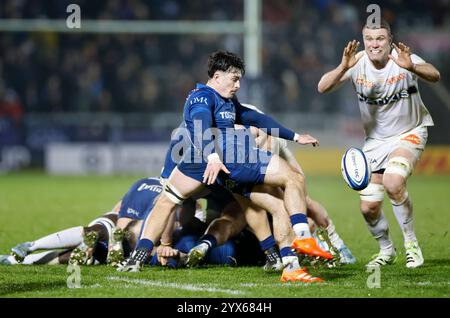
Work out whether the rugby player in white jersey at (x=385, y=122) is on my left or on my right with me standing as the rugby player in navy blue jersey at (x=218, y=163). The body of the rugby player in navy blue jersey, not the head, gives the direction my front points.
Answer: on my left

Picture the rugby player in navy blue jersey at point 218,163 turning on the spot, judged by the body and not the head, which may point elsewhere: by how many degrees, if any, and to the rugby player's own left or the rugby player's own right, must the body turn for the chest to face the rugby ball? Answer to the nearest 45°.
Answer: approximately 45° to the rugby player's own left

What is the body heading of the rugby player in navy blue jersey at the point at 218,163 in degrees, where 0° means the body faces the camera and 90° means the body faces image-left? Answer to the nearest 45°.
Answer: approximately 315°
